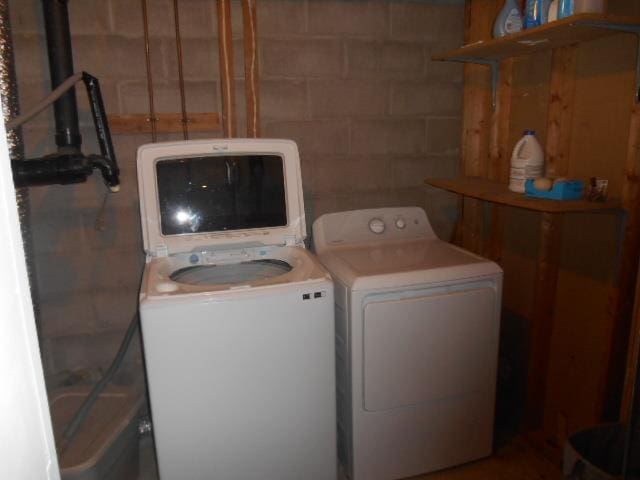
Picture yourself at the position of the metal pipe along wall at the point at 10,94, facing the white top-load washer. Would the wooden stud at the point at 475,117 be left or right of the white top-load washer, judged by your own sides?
left

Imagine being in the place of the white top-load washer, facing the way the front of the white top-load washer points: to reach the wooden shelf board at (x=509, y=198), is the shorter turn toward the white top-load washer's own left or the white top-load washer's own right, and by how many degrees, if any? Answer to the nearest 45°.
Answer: approximately 90° to the white top-load washer's own left

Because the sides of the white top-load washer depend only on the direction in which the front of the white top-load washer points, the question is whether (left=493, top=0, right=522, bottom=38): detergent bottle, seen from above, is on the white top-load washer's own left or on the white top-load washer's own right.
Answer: on the white top-load washer's own left

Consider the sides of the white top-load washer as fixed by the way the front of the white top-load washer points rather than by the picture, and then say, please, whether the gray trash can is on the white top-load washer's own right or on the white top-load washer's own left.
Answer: on the white top-load washer's own left

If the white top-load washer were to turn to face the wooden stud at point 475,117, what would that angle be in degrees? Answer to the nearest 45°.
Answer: approximately 135° to its left

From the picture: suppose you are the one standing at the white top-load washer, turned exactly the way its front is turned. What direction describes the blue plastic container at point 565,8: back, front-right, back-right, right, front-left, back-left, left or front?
left

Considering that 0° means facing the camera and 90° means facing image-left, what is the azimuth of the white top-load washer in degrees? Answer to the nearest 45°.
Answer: approximately 0°

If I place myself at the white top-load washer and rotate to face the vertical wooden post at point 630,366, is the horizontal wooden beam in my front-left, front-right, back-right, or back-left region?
back-left

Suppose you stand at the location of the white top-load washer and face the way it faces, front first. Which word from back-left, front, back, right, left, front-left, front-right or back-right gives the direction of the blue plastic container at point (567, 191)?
left

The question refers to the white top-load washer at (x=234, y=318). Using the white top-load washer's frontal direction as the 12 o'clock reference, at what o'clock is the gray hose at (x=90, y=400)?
The gray hose is roughly at 4 o'clock from the white top-load washer.

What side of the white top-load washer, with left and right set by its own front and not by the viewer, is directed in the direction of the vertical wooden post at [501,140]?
left

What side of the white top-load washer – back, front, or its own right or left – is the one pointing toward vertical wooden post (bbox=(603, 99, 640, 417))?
left

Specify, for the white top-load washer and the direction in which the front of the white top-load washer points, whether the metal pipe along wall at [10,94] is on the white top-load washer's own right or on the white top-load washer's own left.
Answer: on the white top-load washer's own right

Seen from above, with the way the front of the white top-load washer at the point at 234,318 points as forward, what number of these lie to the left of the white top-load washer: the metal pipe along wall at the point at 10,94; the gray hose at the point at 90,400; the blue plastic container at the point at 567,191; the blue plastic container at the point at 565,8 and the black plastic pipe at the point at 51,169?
2

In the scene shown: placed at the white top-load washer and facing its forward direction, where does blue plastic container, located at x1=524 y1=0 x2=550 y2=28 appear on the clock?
The blue plastic container is roughly at 9 o'clock from the white top-load washer.

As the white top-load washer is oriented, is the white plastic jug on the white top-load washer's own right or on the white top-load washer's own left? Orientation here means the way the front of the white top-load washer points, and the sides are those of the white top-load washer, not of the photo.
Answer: on the white top-load washer's own left
